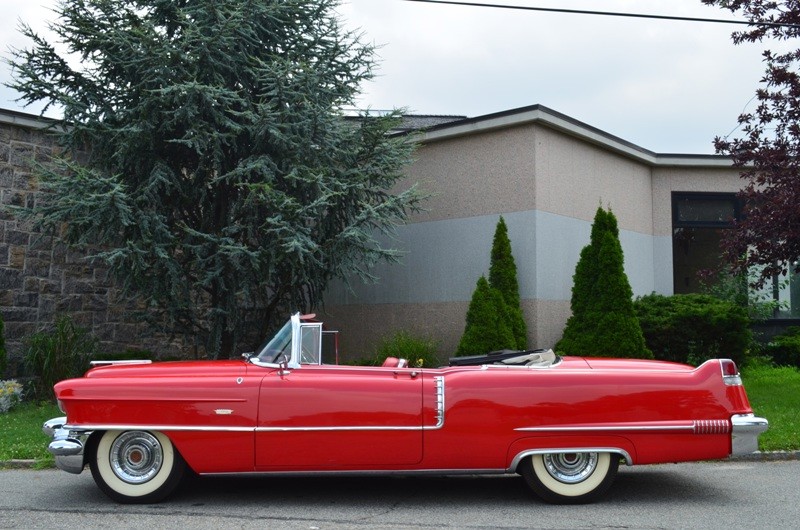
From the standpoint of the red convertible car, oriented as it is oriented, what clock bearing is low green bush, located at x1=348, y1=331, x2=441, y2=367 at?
The low green bush is roughly at 3 o'clock from the red convertible car.

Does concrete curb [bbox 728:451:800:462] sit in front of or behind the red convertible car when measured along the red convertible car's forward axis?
behind

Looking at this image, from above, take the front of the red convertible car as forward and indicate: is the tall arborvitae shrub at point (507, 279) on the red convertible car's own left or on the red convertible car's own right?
on the red convertible car's own right

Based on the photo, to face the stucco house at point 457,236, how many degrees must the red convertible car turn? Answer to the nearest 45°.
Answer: approximately 90° to its right

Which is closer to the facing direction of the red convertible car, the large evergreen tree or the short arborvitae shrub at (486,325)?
the large evergreen tree

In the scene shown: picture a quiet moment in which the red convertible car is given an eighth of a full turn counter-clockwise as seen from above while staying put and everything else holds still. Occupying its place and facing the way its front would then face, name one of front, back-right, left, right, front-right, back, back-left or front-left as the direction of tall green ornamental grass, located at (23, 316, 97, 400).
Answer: right

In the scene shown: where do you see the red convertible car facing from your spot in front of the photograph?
facing to the left of the viewer

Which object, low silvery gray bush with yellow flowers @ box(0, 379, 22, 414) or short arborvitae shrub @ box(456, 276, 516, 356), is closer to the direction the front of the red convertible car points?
the low silvery gray bush with yellow flowers

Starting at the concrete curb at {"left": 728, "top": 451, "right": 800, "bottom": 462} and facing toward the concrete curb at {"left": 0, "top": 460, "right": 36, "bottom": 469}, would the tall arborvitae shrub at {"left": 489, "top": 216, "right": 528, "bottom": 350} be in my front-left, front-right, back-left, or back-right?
front-right

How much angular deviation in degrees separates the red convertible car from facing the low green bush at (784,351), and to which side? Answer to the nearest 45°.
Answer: approximately 135° to its right

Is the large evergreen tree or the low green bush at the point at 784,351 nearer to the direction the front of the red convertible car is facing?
the large evergreen tree

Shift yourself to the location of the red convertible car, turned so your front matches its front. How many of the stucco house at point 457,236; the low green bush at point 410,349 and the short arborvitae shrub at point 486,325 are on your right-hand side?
3

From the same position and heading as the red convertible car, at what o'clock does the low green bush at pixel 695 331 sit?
The low green bush is roughly at 4 o'clock from the red convertible car.

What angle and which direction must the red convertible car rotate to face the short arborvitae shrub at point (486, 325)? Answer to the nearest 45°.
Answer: approximately 90° to its right
